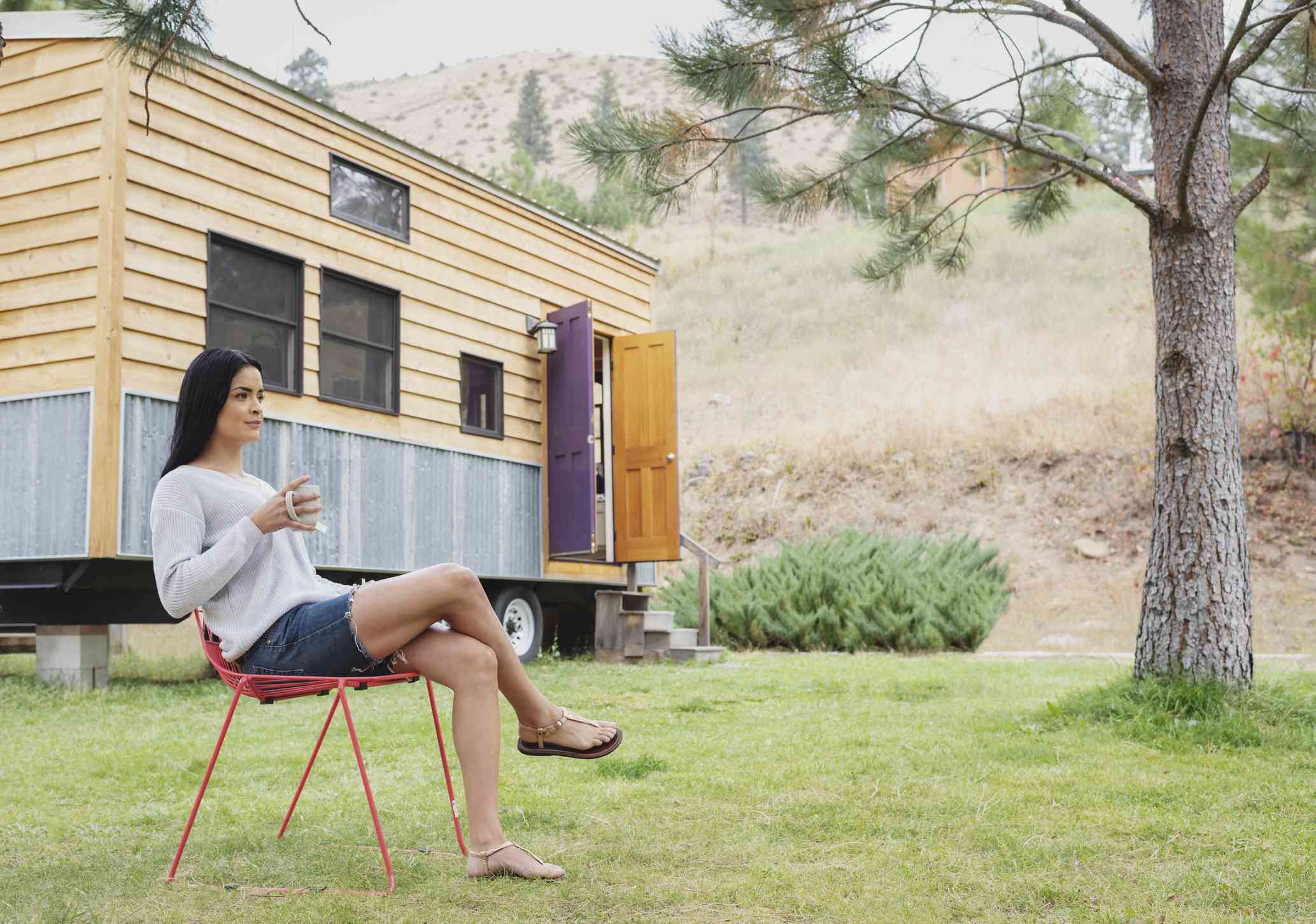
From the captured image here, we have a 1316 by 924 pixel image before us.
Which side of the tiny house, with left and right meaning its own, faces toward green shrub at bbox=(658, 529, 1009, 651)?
left

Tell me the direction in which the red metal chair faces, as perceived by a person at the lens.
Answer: facing to the right of the viewer

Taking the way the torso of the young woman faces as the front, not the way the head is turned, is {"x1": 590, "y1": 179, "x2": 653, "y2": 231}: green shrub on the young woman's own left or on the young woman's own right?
on the young woman's own left

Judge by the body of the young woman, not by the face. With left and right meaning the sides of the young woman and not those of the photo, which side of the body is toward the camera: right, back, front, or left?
right

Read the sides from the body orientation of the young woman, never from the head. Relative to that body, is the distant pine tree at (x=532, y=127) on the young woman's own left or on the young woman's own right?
on the young woman's own left

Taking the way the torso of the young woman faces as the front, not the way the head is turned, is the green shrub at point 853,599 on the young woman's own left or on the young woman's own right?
on the young woman's own left

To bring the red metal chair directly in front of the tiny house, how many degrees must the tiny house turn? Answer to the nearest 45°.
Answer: approximately 45° to its right

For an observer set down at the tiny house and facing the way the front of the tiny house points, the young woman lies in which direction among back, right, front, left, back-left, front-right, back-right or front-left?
front-right

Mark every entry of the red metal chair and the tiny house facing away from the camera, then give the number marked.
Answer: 0

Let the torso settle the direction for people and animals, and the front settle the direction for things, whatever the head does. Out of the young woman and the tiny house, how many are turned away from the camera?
0
